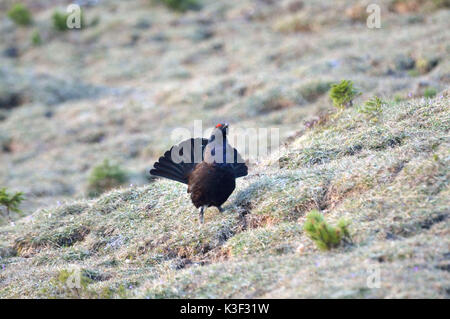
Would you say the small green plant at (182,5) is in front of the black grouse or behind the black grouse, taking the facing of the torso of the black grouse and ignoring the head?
behind

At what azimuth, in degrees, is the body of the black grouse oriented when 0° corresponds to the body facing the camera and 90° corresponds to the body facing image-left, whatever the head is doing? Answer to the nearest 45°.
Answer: approximately 315°

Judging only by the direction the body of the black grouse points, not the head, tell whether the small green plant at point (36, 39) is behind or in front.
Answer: behind

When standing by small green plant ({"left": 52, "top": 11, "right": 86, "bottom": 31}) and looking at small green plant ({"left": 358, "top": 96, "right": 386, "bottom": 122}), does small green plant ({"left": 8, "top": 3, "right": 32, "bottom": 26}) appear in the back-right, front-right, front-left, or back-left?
back-right

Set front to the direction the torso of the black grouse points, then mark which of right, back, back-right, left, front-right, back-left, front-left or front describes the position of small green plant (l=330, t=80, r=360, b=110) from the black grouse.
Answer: left

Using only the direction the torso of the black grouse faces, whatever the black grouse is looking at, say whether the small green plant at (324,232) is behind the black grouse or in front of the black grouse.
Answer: in front
